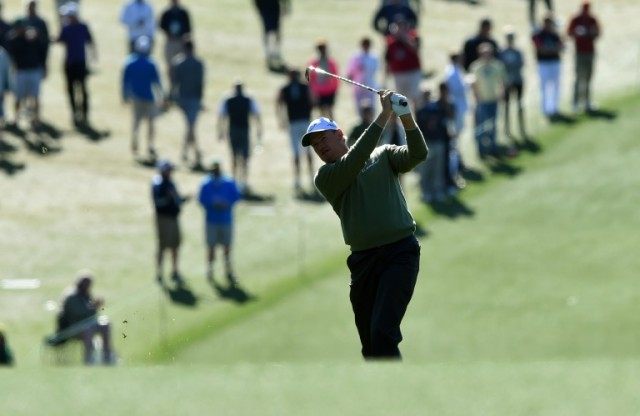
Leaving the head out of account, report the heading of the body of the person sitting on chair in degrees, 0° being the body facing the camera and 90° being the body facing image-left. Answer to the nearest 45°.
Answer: approximately 315°

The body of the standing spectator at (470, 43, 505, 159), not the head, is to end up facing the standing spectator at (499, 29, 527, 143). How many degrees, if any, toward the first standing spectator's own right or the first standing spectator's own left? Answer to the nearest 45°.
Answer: approximately 135° to the first standing spectator's own left

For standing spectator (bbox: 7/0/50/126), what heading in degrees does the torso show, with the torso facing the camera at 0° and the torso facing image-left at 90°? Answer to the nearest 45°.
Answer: approximately 0°

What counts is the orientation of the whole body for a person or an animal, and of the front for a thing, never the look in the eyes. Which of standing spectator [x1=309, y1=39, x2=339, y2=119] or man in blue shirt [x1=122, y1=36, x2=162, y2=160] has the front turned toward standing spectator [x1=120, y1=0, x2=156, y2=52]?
the man in blue shirt

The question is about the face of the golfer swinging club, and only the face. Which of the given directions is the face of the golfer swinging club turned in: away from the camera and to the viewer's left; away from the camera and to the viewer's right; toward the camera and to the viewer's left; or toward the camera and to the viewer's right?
toward the camera and to the viewer's left
